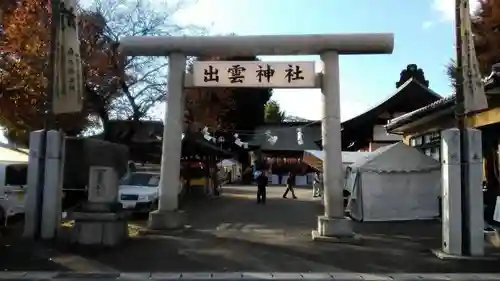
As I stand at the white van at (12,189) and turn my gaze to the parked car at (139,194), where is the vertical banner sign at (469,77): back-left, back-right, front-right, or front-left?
front-right

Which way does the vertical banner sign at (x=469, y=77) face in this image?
toward the camera

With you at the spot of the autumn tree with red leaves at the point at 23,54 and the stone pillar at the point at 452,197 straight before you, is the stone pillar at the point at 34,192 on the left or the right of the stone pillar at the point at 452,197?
right

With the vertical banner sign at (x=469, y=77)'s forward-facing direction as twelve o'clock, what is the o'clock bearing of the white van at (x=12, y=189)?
The white van is roughly at 3 o'clock from the vertical banner sign.

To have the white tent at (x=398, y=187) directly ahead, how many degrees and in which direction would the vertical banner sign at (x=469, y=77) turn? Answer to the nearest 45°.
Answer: approximately 180°

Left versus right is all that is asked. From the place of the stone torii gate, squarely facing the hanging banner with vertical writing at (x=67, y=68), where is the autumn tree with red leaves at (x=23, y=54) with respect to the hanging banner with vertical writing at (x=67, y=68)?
right
